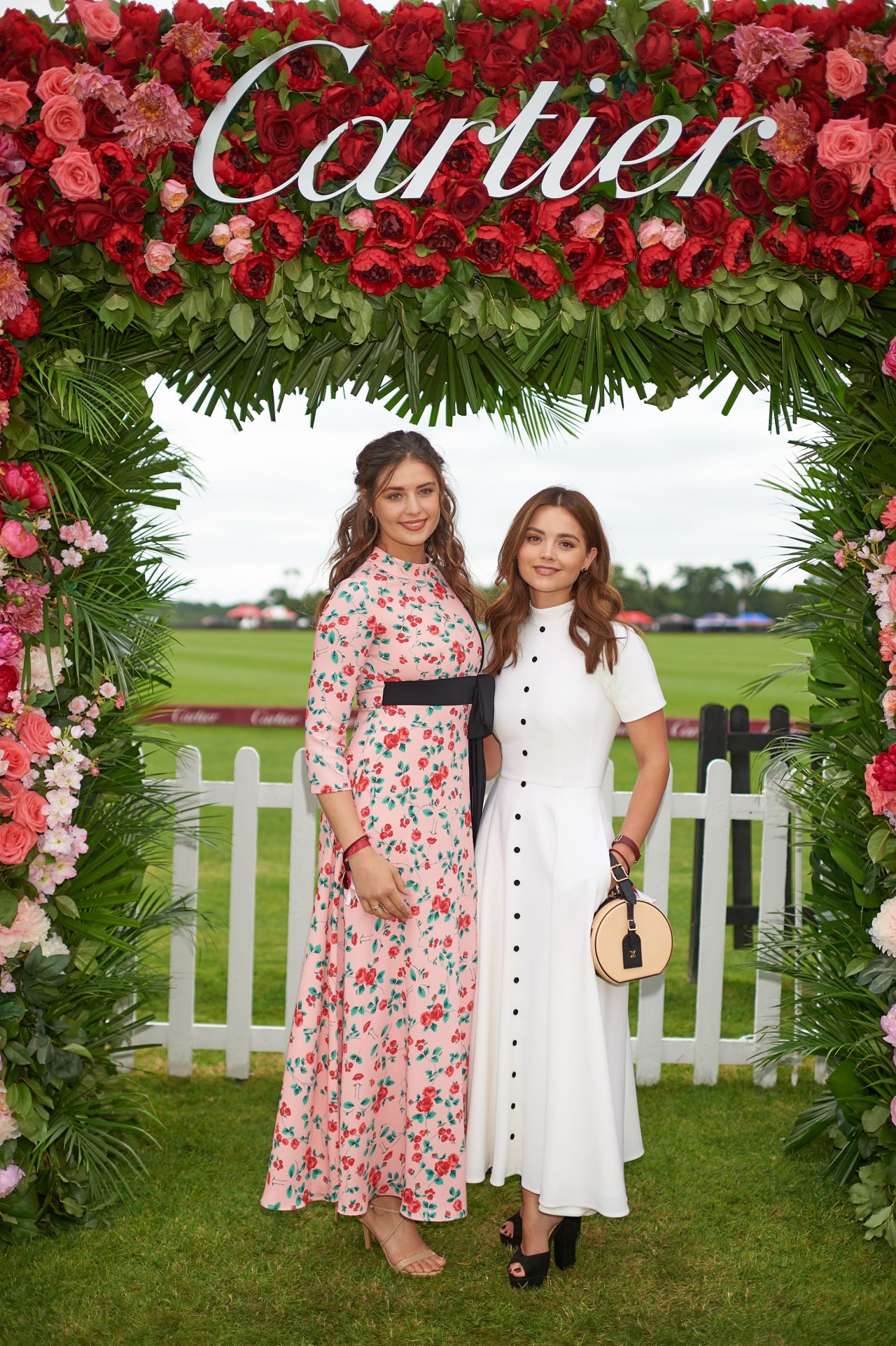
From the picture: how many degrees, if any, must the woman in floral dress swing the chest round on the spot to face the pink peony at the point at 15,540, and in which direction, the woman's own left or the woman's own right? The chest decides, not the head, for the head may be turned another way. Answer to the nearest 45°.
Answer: approximately 135° to the woman's own right

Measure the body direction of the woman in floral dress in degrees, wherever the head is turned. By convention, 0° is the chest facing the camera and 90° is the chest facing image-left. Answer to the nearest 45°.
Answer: approximately 315°
